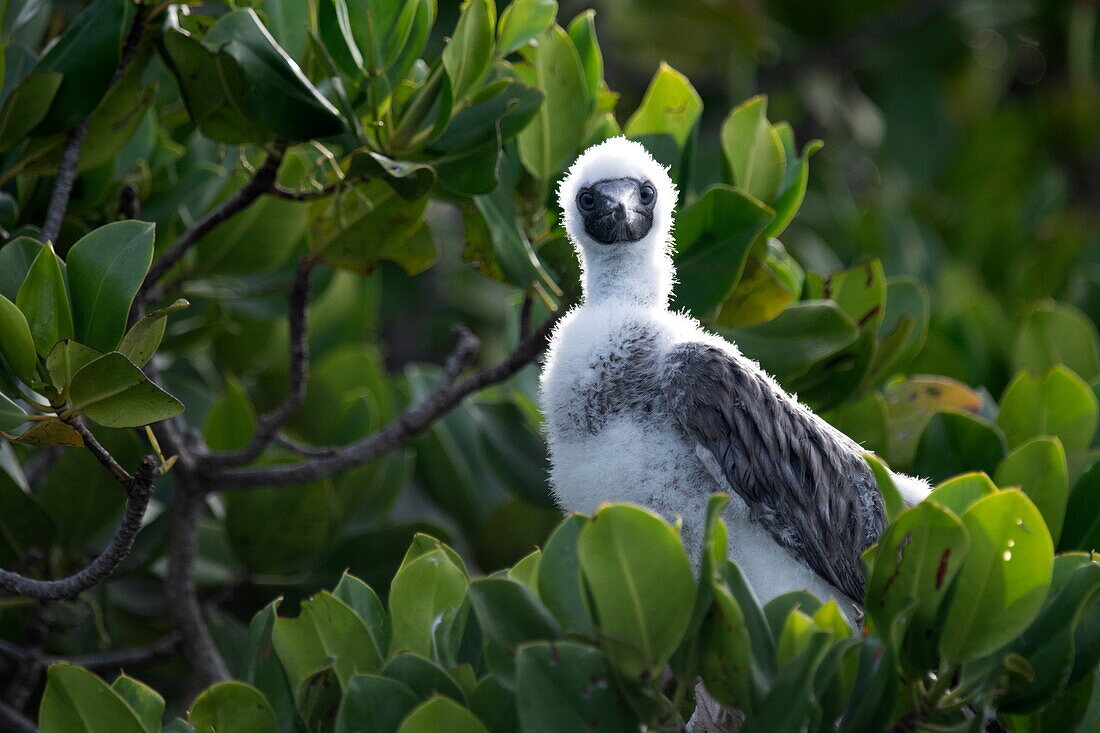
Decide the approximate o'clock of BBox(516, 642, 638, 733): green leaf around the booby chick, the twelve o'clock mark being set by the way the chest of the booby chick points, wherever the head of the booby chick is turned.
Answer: The green leaf is roughly at 11 o'clock from the booby chick.

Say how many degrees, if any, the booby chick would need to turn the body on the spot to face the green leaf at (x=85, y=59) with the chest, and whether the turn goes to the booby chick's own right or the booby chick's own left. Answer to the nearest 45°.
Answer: approximately 45° to the booby chick's own right

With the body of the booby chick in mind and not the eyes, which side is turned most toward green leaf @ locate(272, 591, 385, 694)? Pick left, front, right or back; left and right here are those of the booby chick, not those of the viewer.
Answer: front

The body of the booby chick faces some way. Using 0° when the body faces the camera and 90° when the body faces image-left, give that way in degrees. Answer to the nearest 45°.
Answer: approximately 45°

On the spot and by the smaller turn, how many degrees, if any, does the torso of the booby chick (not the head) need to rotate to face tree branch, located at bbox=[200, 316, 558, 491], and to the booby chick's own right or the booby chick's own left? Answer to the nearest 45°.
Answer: approximately 90° to the booby chick's own right

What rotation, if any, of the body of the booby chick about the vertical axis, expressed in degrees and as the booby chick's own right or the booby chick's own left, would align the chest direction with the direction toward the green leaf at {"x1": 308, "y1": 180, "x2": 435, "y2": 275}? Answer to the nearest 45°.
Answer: approximately 90° to the booby chick's own right

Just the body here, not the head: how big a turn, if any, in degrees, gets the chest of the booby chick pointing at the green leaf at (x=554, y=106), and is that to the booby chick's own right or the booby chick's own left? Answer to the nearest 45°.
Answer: approximately 90° to the booby chick's own right

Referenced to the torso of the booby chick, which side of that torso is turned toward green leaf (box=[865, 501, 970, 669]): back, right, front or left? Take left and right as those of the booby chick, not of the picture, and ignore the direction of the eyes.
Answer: left

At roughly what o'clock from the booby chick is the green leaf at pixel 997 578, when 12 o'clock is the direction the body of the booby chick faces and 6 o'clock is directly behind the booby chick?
The green leaf is roughly at 9 o'clock from the booby chick.

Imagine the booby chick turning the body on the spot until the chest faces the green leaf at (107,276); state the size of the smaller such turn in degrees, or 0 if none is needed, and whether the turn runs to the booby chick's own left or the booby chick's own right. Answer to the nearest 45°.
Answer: approximately 45° to the booby chick's own right
